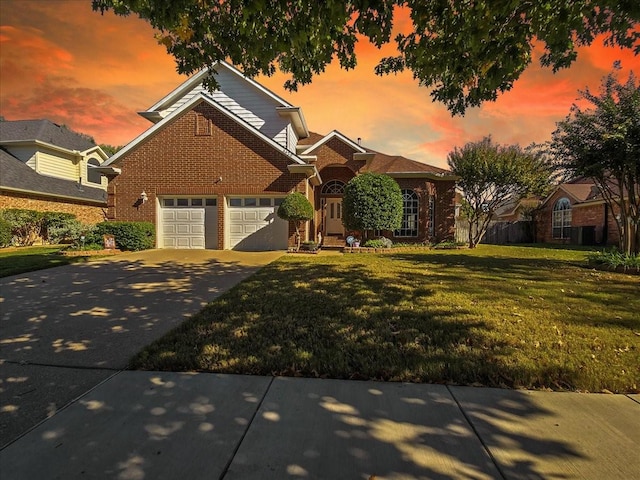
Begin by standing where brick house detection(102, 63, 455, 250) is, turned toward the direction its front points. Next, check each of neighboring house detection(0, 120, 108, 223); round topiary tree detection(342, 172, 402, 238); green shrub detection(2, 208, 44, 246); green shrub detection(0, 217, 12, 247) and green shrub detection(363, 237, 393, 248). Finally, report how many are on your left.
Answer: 2

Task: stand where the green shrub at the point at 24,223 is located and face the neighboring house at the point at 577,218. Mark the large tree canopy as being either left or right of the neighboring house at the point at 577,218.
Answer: right

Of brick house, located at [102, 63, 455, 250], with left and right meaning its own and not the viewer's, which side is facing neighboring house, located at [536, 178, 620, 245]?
left

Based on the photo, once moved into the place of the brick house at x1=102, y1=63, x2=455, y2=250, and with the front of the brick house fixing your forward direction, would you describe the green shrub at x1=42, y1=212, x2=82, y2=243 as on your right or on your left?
on your right

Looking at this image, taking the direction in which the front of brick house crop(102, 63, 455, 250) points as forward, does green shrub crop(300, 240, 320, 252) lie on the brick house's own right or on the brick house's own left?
on the brick house's own left

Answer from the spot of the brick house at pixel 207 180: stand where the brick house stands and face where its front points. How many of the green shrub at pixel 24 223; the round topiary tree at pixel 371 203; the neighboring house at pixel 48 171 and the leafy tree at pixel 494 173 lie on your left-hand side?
2

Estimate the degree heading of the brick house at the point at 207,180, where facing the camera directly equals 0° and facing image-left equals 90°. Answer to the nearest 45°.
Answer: approximately 0°

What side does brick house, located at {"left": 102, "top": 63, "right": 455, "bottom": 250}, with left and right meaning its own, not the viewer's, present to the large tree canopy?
front

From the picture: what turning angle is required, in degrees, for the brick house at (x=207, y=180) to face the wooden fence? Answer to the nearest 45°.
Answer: approximately 135° to its left

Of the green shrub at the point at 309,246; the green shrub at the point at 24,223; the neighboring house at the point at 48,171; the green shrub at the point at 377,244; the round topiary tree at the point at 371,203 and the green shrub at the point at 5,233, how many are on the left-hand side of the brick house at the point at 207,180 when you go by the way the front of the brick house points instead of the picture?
3

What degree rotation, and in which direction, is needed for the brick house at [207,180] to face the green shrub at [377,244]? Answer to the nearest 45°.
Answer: approximately 90° to its left

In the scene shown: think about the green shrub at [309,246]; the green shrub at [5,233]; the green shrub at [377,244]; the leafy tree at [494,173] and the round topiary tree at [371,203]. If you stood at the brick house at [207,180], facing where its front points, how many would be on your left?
4

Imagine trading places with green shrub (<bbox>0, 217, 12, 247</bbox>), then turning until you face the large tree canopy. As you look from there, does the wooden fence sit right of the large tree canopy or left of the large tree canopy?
left

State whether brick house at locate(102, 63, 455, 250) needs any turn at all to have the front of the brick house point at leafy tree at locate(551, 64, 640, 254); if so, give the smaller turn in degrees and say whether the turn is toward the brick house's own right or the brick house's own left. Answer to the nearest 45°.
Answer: approximately 45° to the brick house's own left

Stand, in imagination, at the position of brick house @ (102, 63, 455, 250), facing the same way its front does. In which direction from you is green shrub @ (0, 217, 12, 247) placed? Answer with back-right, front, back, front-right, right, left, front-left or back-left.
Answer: right

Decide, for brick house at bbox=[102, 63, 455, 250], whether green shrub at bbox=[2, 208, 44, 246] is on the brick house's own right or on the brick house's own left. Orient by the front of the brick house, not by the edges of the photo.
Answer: on the brick house's own right

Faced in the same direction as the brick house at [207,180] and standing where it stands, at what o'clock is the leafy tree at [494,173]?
The leafy tree is roughly at 9 o'clock from the brick house.

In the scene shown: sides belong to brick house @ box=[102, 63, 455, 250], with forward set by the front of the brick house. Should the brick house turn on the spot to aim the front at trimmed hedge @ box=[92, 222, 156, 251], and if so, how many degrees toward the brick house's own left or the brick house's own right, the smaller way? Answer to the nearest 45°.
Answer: approximately 90° to the brick house's own right

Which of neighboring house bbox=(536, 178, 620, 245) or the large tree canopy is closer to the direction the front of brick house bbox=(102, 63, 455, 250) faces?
the large tree canopy
